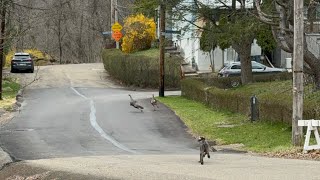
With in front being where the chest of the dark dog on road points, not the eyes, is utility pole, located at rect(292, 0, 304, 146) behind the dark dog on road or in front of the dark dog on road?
behind
